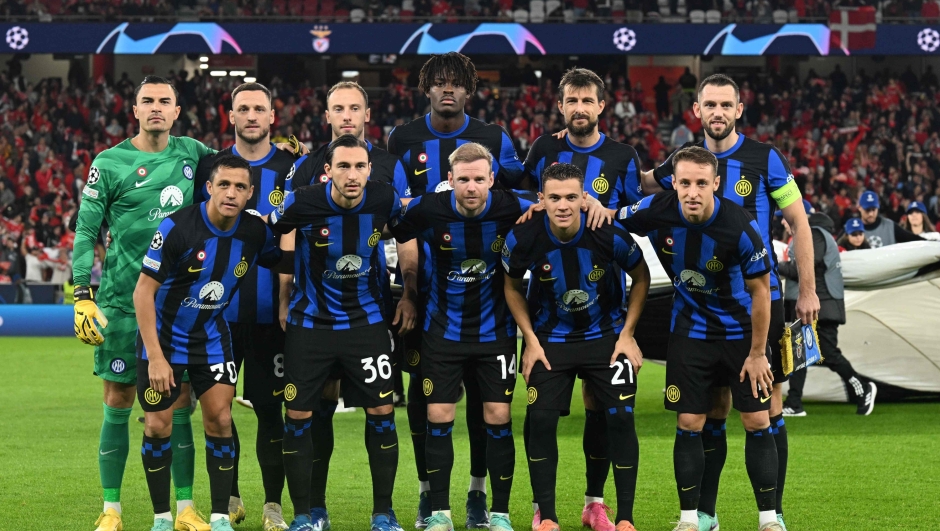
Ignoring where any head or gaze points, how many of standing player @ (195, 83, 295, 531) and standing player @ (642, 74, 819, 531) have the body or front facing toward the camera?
2

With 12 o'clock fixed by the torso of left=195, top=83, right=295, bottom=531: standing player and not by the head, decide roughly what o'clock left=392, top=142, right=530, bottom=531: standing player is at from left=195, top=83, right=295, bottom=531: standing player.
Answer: left=392, top=142, right=530, bottom=531: standing player is roughly at 10 o'clock from left=195, top=83, right=295, bottom=531: standing player.

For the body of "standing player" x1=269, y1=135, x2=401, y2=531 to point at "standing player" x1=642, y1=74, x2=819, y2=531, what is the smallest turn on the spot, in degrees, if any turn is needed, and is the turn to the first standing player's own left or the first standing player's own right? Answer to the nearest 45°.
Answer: approximately 90° to the first standing player's own left
